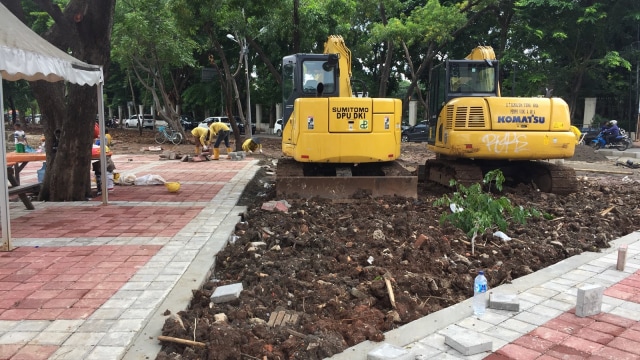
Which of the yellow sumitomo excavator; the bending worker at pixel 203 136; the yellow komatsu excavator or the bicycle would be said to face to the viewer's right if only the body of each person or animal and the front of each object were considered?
the bending worker

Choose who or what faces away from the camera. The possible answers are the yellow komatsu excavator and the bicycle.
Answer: the yellow komatsu excavator

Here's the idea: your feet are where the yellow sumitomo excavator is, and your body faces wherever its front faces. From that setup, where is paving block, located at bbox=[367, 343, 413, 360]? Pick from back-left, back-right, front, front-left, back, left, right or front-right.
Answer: back

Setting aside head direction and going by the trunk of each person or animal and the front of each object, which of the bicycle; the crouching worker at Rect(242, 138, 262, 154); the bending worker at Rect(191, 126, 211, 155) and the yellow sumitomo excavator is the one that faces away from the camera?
the yellow sumitomo excavator

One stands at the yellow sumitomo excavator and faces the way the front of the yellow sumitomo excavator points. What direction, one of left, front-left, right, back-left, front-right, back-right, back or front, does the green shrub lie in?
back-right

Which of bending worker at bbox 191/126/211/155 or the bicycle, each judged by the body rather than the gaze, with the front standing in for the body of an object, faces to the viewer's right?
the bending worker

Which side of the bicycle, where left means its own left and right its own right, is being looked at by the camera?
left

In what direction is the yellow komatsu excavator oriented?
away from the camera

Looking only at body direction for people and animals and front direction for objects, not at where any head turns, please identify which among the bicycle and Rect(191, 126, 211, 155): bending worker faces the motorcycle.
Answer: the bending worker

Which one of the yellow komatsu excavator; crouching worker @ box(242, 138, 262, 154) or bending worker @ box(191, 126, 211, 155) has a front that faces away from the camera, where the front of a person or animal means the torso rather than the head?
the yellow komatsu excavator

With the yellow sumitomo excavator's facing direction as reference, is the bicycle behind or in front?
in front

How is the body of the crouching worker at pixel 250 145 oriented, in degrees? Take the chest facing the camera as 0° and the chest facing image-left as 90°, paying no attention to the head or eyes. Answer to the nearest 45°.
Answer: approximately 90°

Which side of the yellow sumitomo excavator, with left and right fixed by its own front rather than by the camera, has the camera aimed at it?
back

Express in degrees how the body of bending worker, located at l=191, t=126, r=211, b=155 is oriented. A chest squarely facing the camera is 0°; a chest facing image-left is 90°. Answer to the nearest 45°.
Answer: approximately 270°

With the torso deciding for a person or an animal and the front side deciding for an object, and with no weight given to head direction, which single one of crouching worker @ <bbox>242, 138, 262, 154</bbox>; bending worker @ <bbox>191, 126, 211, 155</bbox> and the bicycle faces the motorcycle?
bending worker @ <bbox>191, 126, 211, 155</bbox>
